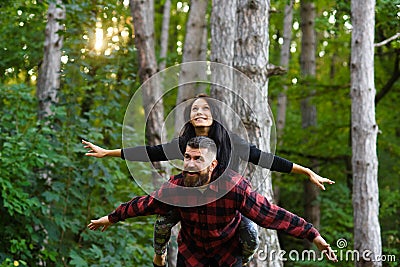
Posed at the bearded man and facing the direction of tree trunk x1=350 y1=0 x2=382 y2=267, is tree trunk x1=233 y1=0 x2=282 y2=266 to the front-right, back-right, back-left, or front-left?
front-left

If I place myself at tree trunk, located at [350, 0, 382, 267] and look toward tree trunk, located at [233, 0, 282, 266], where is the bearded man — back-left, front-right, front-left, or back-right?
front-left

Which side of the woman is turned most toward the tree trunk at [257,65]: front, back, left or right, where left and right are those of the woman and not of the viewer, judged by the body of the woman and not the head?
back

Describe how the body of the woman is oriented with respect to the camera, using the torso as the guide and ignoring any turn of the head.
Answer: toward the camera

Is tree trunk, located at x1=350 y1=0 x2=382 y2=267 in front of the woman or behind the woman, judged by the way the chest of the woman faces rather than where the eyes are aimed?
behind

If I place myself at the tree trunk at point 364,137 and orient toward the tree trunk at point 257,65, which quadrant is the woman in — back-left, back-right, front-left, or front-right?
front-left

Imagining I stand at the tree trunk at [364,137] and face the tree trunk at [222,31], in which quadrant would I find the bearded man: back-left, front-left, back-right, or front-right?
front-left

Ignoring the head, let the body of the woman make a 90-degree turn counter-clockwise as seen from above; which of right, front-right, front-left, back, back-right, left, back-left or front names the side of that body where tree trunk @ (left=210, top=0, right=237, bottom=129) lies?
left

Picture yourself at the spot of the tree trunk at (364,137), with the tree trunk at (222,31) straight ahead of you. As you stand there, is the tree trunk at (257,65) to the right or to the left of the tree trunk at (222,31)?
left
